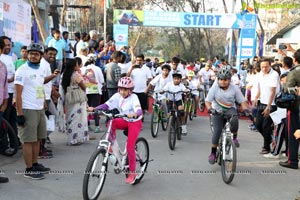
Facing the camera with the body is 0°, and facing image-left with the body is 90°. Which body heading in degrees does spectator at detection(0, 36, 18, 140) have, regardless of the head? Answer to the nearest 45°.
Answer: approximately 315°

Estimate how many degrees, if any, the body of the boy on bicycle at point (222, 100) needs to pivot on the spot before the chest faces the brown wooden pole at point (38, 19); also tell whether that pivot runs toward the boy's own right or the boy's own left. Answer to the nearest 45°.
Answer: approximately 135° to the boy's own right

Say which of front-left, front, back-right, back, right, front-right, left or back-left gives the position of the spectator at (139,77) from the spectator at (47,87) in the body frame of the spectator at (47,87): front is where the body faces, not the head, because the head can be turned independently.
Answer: left

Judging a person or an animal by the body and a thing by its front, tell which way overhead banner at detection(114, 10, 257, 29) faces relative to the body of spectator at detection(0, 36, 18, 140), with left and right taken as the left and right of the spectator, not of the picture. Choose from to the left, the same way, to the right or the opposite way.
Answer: to the right

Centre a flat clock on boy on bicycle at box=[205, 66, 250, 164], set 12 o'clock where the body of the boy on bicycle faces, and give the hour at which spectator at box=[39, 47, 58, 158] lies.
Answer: The spectator is roughly at 3 o'clock from the boy on bicycle.

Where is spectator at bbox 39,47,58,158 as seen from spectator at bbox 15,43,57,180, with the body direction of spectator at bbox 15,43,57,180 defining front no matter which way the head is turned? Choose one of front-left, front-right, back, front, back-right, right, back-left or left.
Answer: back-left

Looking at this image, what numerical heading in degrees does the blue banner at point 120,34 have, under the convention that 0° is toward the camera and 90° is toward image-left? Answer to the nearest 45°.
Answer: approximately 0°

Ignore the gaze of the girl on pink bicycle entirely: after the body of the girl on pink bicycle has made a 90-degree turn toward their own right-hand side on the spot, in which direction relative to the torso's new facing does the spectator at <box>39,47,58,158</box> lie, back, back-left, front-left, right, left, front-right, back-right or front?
front

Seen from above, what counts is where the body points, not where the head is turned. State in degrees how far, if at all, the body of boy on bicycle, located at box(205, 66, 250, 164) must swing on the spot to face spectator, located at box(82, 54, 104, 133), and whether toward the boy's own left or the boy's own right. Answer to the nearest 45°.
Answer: approximately 135° to the boy's own right
